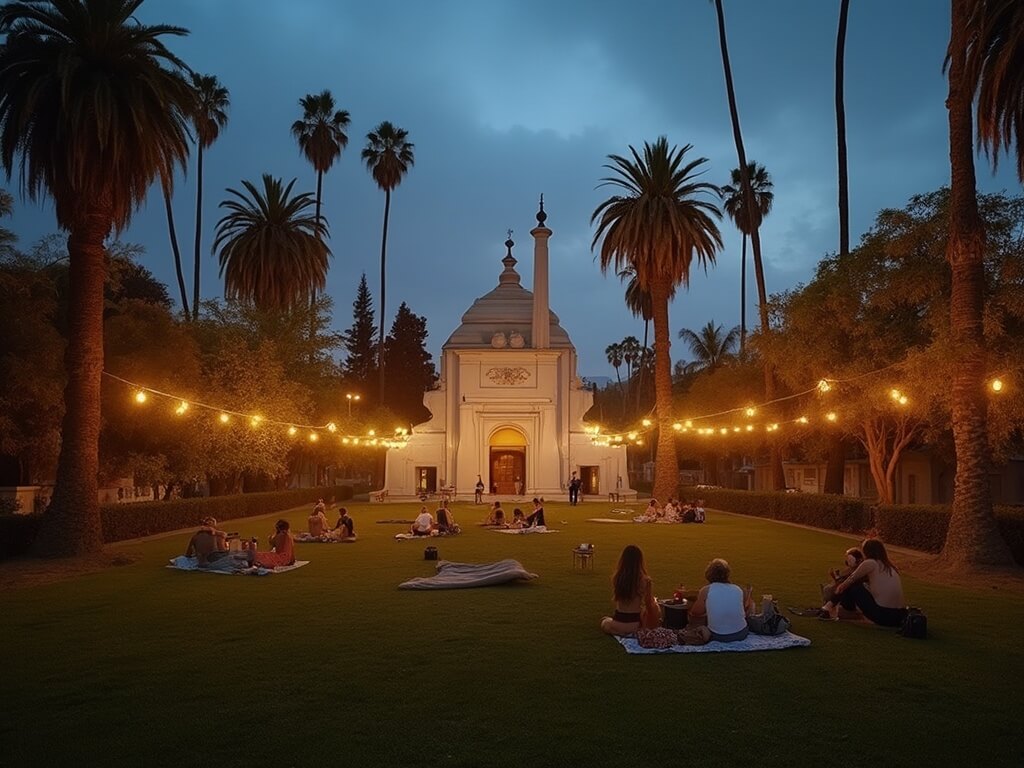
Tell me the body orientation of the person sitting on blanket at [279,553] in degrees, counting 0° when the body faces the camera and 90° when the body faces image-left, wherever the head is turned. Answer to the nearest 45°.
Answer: approximately 90°

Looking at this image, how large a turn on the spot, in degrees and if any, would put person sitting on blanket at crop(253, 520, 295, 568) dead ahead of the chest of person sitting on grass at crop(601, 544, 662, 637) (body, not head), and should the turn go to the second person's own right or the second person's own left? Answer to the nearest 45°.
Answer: approximately 45° to the second person's own left

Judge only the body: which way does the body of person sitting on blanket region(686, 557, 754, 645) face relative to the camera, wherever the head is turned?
away from the camera

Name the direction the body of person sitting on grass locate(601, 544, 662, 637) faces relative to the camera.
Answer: away from the camera

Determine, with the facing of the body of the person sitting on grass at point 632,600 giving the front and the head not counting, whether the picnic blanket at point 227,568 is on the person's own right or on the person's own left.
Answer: on the person's own left

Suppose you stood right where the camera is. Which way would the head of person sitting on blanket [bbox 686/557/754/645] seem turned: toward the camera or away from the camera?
away from the camera

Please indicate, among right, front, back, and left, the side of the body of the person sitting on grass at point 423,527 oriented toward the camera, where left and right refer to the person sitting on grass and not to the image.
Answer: back

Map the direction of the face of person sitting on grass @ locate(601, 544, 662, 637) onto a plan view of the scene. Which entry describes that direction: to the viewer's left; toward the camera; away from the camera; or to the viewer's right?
away from the camera

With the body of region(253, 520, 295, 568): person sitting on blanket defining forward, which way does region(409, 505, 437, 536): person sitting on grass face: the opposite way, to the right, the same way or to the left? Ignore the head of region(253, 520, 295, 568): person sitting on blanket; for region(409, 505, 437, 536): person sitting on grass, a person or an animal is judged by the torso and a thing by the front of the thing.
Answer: to the right
